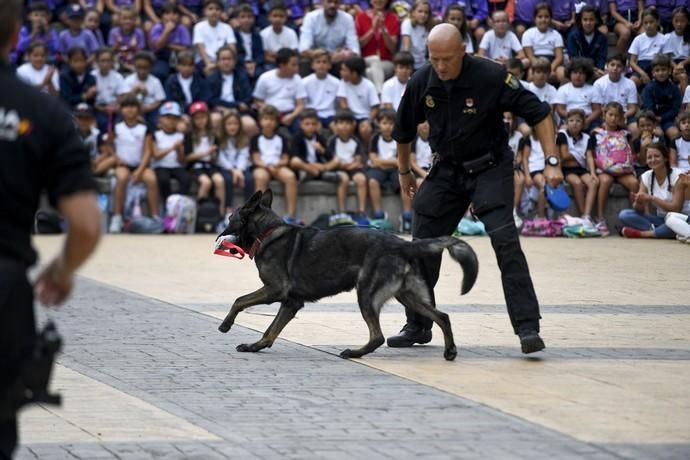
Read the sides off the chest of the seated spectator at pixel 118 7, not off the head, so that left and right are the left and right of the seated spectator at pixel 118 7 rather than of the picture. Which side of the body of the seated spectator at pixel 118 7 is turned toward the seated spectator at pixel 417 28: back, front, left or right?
left

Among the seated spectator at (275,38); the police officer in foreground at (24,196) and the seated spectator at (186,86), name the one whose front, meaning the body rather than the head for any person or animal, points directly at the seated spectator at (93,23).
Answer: the police officer in foreground

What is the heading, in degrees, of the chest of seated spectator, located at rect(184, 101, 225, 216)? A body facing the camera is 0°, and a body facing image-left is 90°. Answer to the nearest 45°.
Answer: approximately 0°

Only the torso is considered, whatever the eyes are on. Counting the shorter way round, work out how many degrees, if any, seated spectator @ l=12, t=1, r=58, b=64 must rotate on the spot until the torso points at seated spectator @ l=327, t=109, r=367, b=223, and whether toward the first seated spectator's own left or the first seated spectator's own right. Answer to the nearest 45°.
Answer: approximately 45° to the first seated spectator's own left

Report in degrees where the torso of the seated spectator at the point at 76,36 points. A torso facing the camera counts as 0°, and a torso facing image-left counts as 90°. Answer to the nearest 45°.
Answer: approximately 0°

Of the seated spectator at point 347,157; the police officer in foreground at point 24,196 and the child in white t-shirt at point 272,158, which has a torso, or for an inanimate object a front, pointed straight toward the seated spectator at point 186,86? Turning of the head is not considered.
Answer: the police officer in foreground

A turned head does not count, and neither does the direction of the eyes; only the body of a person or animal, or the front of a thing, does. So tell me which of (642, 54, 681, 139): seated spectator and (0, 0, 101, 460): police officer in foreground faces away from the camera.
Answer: the police officer in foreground

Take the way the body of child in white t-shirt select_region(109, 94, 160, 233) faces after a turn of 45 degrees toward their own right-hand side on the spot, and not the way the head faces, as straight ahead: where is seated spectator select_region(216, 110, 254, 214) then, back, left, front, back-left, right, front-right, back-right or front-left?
back-left

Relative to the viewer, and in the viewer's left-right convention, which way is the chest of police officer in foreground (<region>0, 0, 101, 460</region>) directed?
facing away from the viewer

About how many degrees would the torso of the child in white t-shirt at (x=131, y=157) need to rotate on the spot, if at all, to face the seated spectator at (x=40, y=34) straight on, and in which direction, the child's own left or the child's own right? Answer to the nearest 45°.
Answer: approximately 135° to the child's own right

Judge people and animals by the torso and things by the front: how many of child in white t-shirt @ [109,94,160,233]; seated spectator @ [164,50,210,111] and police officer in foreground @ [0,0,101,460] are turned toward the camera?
2

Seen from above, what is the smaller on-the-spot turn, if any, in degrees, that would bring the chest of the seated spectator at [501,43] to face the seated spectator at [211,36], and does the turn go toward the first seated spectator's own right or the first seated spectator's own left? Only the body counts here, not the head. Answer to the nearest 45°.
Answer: approximately 90° to the first seated spectator's own right

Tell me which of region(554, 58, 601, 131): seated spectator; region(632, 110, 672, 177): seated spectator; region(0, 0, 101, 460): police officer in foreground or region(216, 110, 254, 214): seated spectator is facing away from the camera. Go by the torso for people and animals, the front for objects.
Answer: the police officer in foreground
